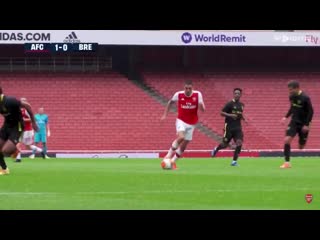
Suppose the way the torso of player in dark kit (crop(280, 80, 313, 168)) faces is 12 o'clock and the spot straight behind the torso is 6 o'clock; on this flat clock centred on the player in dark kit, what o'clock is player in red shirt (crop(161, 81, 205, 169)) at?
The player in red shirt is roughly at 1 o'clock from the player in dark kit.

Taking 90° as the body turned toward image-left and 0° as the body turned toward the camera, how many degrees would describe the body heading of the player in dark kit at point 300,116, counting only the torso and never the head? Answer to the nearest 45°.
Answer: approximately 45°

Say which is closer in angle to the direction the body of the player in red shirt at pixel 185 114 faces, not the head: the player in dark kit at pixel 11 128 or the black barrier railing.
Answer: the player in dark kit

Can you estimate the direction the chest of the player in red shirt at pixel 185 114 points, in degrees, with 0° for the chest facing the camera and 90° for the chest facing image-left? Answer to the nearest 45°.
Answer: approximately 0°

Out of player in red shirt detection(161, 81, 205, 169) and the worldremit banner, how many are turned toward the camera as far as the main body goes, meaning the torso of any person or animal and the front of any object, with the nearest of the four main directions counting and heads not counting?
2

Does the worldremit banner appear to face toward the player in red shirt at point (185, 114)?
yes
